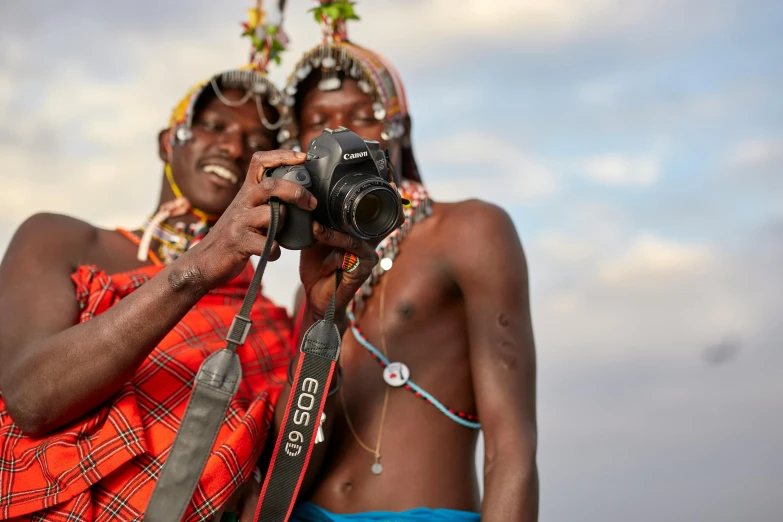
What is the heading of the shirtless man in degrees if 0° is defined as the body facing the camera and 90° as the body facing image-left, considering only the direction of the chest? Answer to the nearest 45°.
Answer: approximately 45°

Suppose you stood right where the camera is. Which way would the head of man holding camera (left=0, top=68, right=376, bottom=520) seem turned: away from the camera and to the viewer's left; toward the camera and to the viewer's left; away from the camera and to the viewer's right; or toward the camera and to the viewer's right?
toward the camera and to the viewer's right

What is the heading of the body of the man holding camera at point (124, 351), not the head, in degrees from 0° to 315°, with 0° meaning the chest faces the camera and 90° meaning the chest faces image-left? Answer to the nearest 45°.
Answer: approximately 315°

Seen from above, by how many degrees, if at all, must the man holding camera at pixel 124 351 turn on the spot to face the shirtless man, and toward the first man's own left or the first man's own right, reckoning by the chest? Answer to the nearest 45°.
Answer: approximately 45° to the first man's own left
